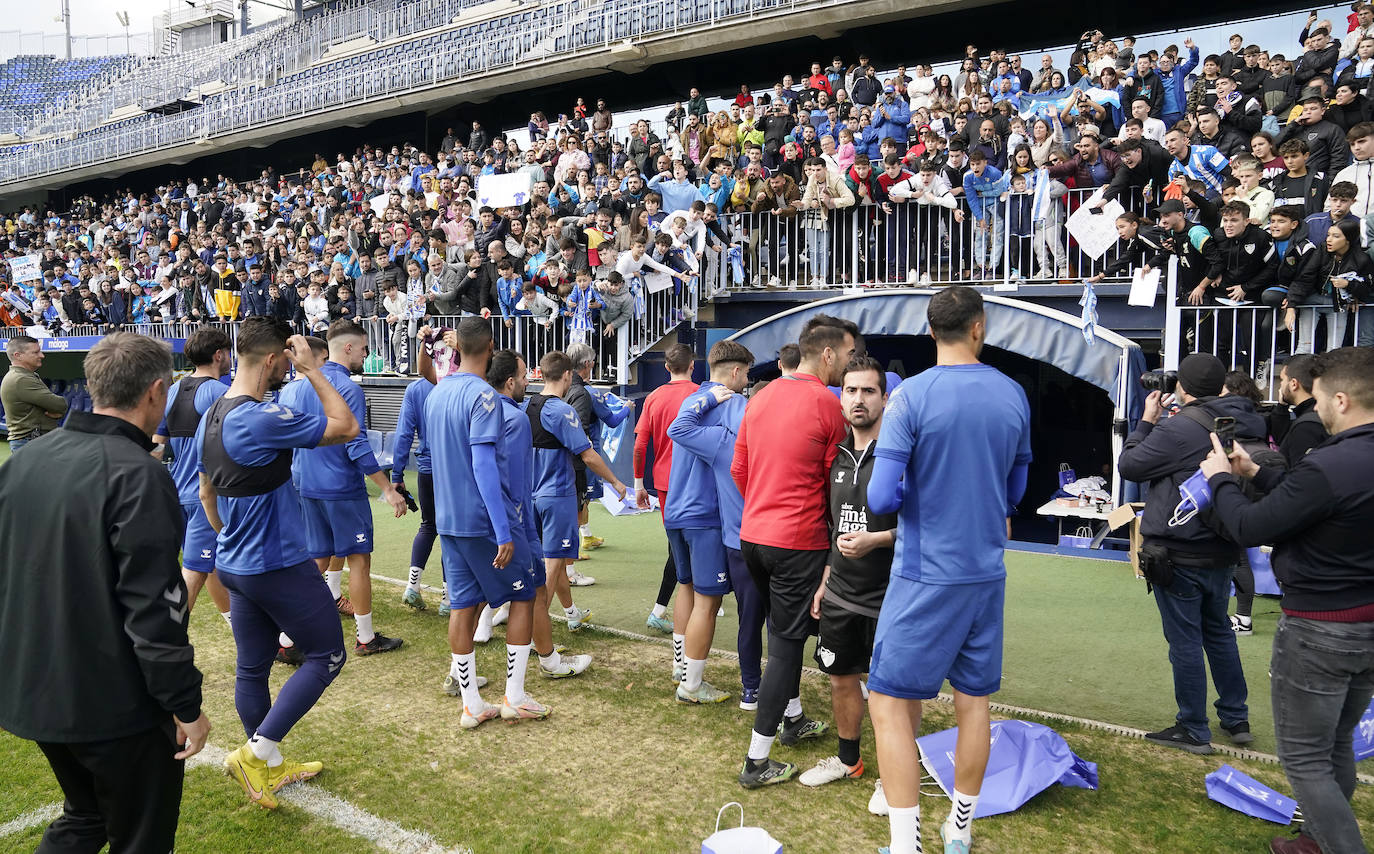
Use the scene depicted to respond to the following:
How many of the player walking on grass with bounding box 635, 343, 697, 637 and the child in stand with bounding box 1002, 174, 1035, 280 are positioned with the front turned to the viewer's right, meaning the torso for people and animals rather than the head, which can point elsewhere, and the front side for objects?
0

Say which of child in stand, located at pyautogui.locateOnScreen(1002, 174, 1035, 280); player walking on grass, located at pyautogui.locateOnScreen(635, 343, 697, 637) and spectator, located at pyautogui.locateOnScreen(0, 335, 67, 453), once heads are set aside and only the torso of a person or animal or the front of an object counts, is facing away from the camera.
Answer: the player walking on grass

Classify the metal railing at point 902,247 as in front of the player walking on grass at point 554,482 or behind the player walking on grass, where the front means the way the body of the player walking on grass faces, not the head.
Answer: in front

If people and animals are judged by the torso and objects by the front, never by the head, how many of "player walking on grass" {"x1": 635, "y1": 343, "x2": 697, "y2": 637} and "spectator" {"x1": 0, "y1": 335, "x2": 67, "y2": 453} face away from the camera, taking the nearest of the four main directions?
1

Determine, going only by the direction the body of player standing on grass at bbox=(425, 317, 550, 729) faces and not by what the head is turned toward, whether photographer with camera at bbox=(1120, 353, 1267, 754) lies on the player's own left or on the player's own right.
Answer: on the player's own right

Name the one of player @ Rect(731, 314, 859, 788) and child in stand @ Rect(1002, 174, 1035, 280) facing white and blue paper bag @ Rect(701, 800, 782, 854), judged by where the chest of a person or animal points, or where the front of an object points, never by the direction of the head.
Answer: the child in stand

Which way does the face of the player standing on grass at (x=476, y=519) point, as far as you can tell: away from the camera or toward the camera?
away from the camera

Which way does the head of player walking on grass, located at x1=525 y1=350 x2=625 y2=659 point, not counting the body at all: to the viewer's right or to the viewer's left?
to the viewer's right

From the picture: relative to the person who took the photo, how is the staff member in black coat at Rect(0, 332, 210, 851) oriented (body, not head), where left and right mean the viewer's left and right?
facing away from the viewer and to the right of the viewer

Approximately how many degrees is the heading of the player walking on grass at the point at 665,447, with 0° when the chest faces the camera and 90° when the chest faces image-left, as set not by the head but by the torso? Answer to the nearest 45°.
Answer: approximately 180°

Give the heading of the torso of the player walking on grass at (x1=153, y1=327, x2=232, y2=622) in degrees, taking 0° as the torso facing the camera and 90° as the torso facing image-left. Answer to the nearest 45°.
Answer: approximately 225°

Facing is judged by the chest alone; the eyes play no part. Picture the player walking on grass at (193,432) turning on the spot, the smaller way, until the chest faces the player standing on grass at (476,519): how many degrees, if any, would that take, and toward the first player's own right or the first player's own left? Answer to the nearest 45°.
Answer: approximately 90° to the first player's own right

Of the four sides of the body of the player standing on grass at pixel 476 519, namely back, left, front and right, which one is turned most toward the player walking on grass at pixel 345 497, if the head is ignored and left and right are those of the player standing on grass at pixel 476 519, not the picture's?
left

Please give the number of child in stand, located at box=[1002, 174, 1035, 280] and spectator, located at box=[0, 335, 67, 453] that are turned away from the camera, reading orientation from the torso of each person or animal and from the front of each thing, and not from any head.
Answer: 0

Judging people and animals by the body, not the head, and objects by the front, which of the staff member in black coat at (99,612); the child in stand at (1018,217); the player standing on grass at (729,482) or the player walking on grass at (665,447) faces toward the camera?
the child in stand
